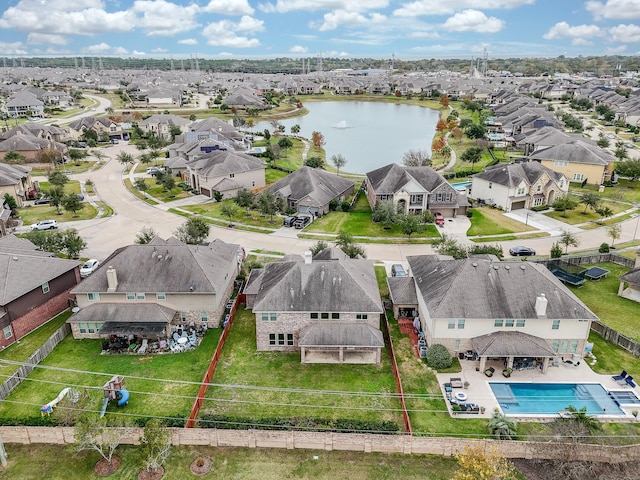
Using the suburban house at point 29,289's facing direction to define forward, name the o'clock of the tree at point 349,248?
The tree is roughly at 2 o'clock from the suburban house.

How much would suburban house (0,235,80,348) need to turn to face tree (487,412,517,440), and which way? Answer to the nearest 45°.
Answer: approximately 90° to its right

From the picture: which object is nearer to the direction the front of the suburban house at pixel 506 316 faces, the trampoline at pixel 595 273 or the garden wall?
the trampoline

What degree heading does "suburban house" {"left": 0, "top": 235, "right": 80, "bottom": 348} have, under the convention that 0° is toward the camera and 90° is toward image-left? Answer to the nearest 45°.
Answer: approximately 225°

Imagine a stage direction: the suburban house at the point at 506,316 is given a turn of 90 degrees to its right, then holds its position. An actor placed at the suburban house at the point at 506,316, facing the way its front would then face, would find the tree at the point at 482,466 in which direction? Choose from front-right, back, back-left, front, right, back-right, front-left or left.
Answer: right

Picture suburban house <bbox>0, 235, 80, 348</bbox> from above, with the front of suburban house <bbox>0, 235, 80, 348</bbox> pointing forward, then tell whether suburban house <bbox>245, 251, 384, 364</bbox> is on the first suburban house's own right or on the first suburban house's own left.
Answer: on the first suburban house's own right

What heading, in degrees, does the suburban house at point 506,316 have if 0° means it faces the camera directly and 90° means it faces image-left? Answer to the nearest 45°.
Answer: approximately 180°

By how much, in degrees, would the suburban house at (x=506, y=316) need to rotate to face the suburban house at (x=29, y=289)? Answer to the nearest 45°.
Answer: approximately 90° to its left

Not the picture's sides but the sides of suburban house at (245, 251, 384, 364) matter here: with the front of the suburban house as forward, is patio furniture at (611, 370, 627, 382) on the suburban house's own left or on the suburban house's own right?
on the suburban house's own right

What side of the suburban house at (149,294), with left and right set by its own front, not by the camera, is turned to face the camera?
back

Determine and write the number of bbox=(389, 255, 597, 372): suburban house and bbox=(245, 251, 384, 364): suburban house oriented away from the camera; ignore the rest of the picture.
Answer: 2

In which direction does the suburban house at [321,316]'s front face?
away from the camera

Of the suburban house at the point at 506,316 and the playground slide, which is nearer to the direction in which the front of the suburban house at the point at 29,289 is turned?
the suburban house
